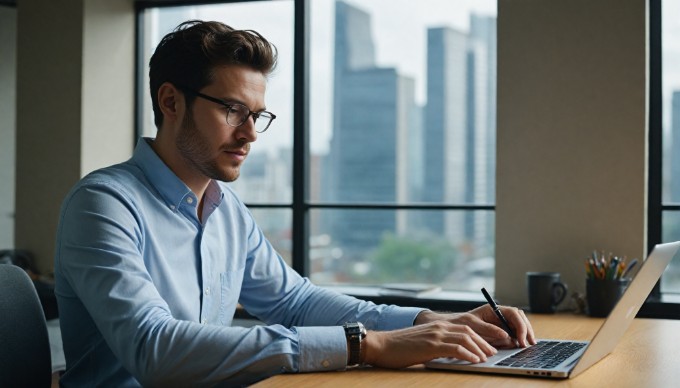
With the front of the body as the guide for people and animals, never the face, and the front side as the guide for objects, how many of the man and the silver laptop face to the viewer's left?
1

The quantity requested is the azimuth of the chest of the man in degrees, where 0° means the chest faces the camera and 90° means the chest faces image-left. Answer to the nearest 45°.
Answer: approximately 315°

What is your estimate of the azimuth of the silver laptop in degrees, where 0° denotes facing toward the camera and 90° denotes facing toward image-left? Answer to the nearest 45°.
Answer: approximately 90°

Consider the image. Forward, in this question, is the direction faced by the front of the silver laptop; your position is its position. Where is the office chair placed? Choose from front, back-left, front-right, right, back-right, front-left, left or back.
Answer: front

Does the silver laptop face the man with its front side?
yes

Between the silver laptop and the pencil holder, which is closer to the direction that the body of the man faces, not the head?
the silver laptop

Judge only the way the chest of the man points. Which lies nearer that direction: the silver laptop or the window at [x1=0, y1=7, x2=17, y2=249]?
the silver laptop

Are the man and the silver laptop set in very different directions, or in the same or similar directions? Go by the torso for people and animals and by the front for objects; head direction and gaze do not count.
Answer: very different directions

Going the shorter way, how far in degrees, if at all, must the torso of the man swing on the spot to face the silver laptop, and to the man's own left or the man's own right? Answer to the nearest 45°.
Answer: approximately 45° to the man's own left

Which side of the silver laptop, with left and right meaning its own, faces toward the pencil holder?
right
